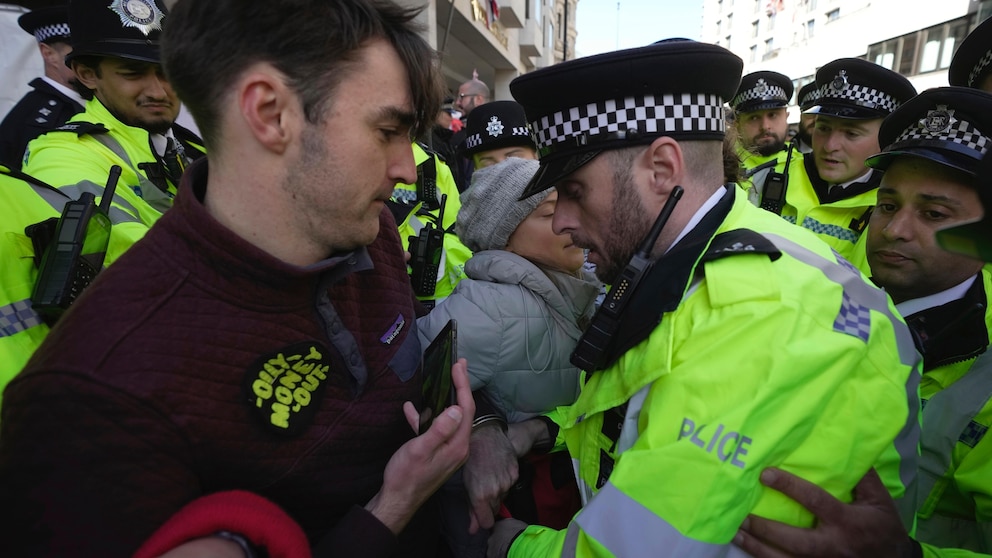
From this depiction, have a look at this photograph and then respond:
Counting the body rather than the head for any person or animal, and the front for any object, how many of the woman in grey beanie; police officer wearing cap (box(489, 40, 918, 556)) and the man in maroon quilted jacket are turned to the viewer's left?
1

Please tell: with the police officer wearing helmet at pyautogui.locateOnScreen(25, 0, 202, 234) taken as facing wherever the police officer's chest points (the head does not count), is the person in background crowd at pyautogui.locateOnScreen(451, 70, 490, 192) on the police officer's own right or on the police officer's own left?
on the police officer's own left

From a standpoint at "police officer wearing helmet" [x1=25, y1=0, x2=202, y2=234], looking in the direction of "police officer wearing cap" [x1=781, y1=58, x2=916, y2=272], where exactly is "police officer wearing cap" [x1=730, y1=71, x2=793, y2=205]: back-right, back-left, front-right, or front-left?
front-left

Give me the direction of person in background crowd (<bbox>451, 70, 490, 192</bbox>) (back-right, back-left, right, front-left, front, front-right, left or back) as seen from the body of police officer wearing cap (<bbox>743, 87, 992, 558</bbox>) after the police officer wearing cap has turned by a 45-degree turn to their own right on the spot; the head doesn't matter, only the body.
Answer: front-right

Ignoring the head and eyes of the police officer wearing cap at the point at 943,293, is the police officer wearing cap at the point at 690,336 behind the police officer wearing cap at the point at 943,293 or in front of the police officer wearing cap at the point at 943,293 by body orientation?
in front

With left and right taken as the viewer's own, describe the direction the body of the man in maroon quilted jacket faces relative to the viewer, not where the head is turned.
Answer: facing the viewer and to the right of the viewer

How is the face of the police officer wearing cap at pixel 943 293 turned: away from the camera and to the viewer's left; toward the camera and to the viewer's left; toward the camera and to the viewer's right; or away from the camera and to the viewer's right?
toward the camera and to the viewer's left

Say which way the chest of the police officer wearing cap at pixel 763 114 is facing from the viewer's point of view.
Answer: toward the camera

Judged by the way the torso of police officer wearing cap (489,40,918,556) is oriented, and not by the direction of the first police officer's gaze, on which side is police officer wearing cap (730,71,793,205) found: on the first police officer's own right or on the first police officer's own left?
on the first police officer's own right

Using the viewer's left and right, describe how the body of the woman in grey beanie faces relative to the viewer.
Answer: facing to the right of the viewer

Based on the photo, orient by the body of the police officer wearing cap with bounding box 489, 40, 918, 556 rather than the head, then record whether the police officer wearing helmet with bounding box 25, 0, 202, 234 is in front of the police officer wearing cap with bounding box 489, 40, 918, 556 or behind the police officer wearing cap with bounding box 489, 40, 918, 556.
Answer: in front

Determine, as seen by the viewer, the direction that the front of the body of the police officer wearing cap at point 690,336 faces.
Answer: to the viewer's left

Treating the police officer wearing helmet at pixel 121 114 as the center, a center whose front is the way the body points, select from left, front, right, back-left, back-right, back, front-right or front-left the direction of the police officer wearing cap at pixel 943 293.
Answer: front

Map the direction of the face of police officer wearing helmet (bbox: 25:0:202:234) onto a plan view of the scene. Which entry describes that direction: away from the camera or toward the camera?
toward the camera

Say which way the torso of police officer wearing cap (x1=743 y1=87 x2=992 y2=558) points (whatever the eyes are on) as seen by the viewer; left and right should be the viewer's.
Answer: facing the viewer and to the left of the viewer
